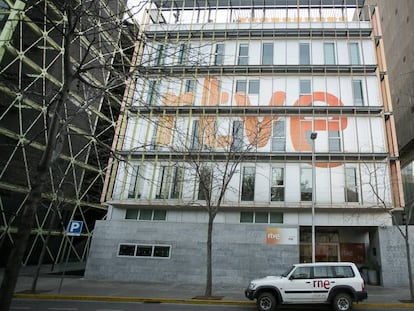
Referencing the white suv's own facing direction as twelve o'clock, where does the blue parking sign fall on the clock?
The blue parking sign is roughly at 12 o'clock from the white suv.

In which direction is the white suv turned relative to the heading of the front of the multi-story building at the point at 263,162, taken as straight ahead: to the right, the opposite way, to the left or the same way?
to the right

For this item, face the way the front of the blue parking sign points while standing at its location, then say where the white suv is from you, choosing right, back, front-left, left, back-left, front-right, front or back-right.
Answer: front-left

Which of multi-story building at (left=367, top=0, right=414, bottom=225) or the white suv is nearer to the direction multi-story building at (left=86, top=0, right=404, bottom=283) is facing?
the white suv

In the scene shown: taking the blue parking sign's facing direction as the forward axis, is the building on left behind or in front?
behind

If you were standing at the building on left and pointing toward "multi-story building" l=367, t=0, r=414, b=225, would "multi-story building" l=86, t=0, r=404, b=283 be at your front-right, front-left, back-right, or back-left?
front-left

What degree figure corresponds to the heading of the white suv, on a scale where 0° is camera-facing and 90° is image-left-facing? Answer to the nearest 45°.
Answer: approximately 90°

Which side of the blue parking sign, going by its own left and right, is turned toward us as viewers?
front

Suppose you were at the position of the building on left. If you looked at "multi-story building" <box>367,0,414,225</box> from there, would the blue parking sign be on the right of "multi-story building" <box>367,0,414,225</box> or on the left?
right

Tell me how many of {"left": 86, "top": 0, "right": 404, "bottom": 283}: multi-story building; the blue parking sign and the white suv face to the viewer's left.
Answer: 1

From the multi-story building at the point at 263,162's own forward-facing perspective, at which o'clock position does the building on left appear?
The building on left is roughly at 3 o'clock from the multi-story building.
